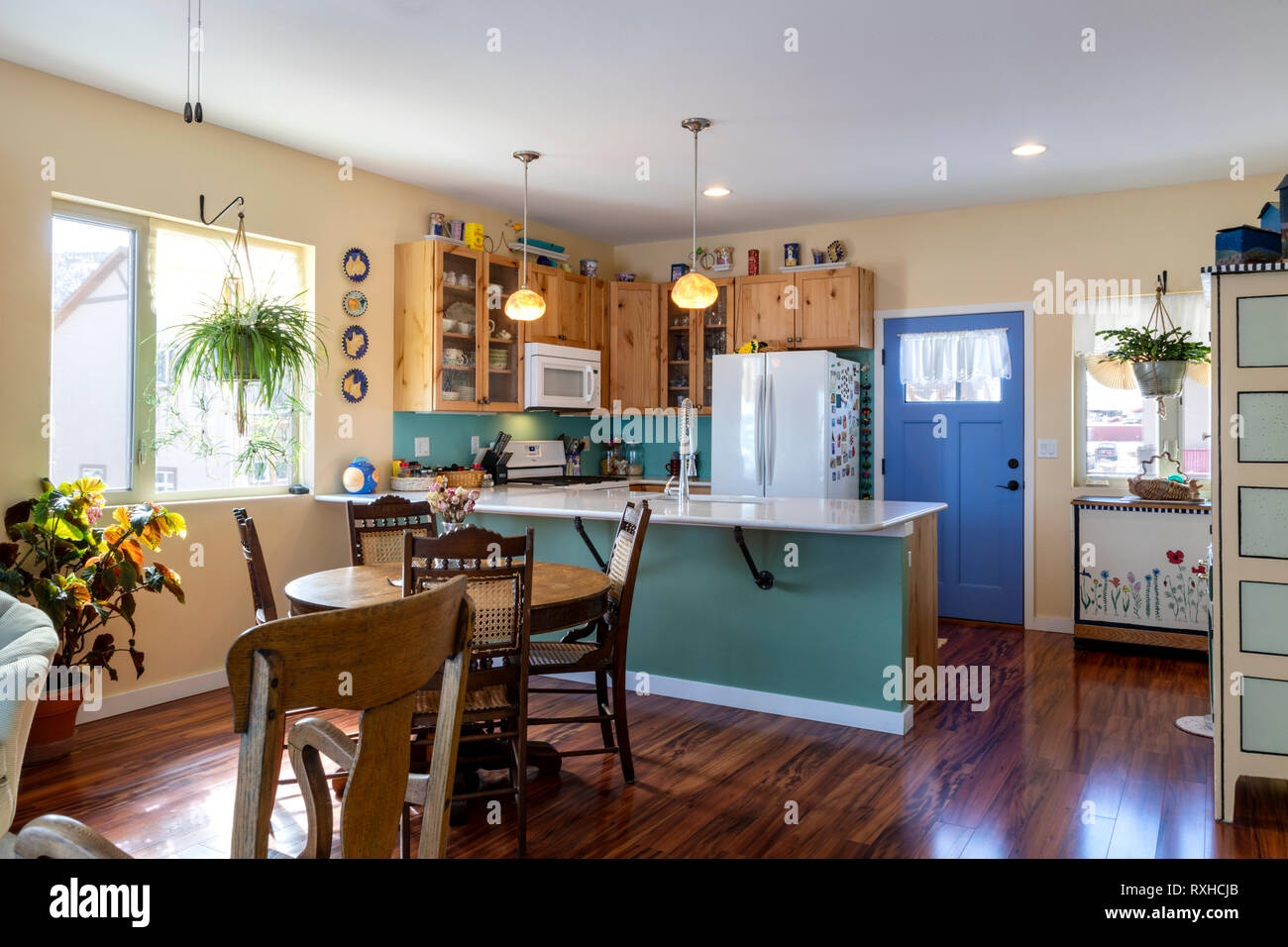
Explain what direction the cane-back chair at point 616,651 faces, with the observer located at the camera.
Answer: facing to the left of the viewer

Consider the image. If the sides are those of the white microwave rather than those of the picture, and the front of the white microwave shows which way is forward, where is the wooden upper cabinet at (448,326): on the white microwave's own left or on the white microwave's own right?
on the white microwave's own right

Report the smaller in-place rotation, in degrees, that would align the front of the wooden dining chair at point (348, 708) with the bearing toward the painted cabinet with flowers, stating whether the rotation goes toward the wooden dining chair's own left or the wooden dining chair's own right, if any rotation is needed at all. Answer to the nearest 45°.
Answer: approximately 90° to the wooden dining chair's own right

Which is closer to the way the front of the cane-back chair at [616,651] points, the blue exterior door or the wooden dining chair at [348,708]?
the wooden dining chair

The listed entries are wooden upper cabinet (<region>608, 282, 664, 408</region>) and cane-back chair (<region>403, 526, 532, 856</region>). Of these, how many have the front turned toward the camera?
1

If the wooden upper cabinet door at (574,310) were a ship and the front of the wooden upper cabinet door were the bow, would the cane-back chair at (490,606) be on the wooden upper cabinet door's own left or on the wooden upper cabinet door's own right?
on the wooden upper cabinet door's own right

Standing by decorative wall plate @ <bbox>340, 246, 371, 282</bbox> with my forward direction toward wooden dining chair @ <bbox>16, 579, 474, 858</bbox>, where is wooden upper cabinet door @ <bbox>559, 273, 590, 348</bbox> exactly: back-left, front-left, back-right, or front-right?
back-left

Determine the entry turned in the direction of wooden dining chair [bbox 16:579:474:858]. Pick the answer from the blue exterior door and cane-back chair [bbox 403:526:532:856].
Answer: the blue exterior door

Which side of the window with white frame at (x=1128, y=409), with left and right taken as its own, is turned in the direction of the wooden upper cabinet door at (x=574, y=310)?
right

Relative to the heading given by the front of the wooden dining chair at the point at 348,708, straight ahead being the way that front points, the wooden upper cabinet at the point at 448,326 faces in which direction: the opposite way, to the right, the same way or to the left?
the opposite way

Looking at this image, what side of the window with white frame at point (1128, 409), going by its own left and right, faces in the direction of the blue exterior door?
right

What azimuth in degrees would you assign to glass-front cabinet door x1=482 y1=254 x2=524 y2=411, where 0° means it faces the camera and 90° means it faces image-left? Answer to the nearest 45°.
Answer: approximately 315°

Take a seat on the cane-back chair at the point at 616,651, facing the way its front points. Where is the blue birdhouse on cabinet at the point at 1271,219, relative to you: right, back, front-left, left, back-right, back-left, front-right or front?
back
